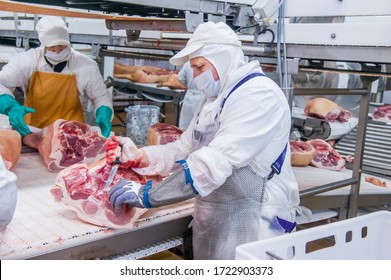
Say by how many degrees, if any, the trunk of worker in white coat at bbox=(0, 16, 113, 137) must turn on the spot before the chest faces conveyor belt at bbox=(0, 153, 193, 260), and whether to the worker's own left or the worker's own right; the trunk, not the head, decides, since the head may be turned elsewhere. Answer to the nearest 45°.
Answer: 0° — they already face it

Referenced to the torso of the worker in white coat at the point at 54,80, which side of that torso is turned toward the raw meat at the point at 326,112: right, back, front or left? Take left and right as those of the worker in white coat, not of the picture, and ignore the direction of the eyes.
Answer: left

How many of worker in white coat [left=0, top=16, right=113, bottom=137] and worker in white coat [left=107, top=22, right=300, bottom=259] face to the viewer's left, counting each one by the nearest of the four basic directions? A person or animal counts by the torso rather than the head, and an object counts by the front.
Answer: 1

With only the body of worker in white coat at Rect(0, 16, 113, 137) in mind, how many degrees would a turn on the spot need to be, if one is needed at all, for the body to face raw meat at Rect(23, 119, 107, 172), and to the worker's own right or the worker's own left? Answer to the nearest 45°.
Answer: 0° — they already face it

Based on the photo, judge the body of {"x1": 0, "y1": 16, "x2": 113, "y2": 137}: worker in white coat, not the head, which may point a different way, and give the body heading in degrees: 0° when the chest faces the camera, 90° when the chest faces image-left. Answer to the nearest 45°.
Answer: approximately 0°

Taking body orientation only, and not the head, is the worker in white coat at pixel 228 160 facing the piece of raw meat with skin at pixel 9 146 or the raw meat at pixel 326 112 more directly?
the piece of raw meat with skin

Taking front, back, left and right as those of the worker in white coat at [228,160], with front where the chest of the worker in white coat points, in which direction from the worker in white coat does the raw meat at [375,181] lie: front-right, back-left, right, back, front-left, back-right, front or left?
back-right

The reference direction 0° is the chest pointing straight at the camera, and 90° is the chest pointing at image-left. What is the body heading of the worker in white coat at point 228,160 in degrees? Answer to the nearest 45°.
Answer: approximately 90°

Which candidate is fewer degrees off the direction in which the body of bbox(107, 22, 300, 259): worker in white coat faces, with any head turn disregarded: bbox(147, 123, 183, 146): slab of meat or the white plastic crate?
the slab of meat

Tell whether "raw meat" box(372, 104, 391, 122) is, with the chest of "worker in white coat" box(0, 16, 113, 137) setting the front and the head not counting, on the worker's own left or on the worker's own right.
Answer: on the worker's own left

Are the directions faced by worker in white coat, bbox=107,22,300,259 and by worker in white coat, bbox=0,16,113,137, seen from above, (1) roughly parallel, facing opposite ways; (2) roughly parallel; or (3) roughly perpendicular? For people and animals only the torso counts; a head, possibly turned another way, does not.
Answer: roughly perpendicular
